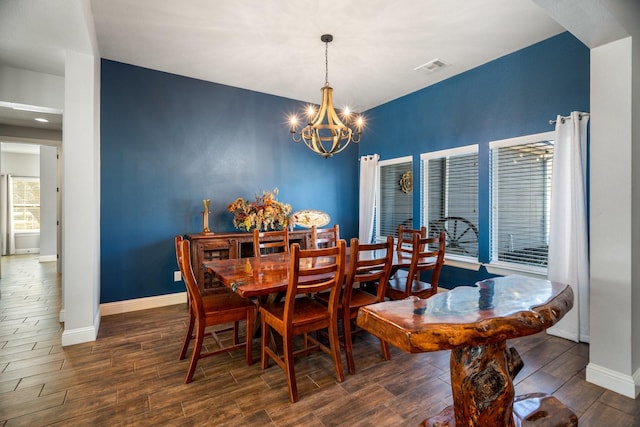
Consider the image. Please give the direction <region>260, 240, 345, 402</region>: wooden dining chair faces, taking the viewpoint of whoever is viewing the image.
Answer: facing away from the viewer and to the left of the viewer

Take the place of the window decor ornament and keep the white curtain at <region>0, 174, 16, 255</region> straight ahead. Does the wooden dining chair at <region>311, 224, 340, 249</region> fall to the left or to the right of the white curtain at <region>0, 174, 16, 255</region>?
left

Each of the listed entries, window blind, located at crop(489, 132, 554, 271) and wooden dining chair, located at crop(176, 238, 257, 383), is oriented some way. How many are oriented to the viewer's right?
1

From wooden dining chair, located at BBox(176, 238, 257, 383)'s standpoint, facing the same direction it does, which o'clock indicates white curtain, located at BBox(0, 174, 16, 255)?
The white curtain is roughly at 8 o'clock from the wooden dining chair.

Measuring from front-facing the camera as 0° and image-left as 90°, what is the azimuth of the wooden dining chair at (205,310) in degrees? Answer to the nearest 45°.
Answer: approximately 270°

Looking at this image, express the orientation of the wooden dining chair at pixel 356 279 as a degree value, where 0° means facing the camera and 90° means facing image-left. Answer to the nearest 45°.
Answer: approximately 135°

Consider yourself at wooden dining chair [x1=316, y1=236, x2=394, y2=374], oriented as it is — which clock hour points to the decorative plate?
The decorative plate is roughly at 1 o'clock from the wooden dining chair.

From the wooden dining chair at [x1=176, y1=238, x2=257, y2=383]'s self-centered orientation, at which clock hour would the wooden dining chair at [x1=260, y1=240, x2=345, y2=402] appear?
the wooden dining chair at [x1=260, y1=240, x2=345, y2=402] is roughly at 1 o'clock from the wooden dining chair at [x1=176, y1=238, x2=257, y2=383].

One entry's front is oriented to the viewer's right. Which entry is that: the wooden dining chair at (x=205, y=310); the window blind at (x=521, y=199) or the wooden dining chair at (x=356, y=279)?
the wooden dining chair at (x=205, y=310)

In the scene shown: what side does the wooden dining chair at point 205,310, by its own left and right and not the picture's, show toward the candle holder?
left

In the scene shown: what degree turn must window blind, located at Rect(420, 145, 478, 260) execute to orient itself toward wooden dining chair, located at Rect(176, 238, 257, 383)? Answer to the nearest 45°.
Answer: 0° — it already faces it

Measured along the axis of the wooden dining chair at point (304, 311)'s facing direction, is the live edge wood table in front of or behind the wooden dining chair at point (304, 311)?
behind

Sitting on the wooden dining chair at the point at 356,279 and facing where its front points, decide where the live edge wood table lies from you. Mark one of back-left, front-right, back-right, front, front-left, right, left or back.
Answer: back
